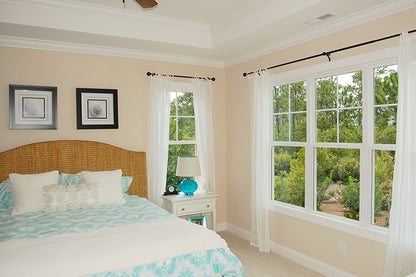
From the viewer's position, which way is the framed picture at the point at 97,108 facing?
facing the viewer

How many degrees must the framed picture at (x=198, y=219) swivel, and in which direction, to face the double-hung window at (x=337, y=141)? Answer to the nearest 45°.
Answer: approximately 45° to its left

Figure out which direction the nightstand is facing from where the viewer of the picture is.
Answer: facing the viewer and to the right of the viewer

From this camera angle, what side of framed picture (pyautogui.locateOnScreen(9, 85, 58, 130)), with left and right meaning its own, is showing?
front

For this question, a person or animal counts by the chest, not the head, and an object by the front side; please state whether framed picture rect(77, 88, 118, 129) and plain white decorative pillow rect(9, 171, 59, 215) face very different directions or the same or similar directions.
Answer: same or similar directions

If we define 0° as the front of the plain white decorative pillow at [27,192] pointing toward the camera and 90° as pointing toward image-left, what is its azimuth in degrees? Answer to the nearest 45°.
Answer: approximately 0°

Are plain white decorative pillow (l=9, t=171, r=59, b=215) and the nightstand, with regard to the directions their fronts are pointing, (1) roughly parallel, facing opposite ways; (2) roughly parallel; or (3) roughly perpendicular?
roughly parallel

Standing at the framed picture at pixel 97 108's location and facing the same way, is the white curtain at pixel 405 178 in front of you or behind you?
in front

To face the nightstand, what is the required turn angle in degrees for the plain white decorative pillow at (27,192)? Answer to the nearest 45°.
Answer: approximately 90° to its left

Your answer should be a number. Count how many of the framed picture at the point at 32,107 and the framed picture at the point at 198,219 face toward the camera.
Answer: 2

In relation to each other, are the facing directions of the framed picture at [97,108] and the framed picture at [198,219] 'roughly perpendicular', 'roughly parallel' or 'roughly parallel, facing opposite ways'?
roughly parallel

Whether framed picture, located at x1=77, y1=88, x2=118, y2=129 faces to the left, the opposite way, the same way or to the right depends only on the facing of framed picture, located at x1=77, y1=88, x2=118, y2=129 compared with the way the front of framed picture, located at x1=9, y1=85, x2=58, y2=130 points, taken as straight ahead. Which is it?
the same way

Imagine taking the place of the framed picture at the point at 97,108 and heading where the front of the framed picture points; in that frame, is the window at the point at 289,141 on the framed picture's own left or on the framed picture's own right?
on the framed picture's own left

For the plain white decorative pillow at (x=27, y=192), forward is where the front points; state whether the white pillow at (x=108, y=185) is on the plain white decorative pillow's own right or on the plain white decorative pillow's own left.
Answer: on the plain white decorative pillow's own left

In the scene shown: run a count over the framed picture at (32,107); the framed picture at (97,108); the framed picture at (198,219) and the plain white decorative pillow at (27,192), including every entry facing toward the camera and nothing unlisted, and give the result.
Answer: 4
